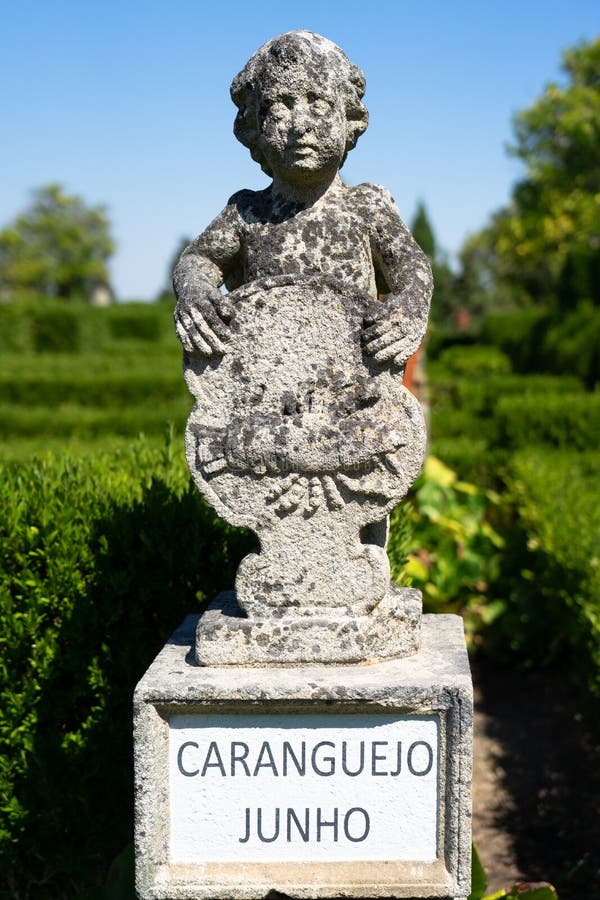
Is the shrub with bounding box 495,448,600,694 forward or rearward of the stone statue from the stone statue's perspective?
rearward

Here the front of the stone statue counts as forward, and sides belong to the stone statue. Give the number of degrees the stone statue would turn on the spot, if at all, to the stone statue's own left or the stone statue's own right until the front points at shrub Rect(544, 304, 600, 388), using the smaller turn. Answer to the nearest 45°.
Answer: approximately 180°

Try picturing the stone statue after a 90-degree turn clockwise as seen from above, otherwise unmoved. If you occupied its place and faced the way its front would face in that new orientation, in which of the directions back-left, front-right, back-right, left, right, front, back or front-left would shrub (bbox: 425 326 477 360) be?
right

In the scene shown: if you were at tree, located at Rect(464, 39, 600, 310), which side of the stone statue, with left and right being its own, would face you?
back

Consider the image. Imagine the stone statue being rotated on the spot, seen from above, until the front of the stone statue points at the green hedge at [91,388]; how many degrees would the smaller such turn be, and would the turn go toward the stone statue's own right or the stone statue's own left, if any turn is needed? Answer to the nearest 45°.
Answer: approximately 180°

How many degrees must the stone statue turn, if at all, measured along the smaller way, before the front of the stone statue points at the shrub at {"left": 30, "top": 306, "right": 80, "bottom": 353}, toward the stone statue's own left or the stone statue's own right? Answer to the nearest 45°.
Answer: approximately 180°

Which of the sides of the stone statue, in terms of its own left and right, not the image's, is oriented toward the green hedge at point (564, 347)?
back

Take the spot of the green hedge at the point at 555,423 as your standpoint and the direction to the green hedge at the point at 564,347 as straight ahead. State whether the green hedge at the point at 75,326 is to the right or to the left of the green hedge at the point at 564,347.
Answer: left

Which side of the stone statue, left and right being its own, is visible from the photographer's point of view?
front

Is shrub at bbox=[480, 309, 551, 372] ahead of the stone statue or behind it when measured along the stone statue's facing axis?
behind

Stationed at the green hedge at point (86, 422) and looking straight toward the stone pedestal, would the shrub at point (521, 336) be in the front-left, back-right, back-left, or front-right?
back-left

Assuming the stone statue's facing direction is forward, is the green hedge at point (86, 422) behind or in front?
behind

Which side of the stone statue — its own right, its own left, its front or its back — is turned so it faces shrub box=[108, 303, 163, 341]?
back
